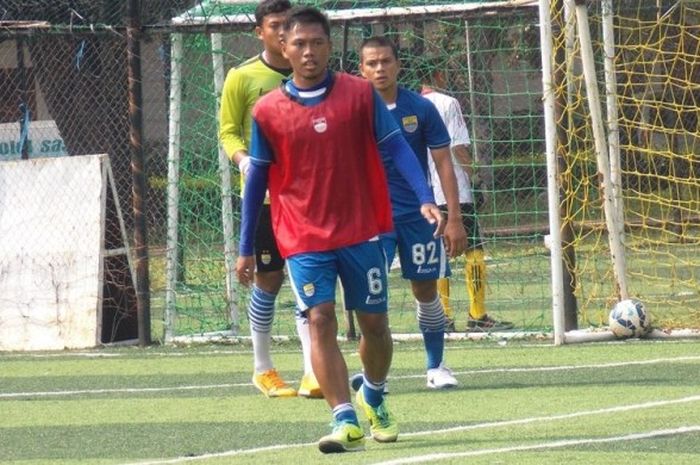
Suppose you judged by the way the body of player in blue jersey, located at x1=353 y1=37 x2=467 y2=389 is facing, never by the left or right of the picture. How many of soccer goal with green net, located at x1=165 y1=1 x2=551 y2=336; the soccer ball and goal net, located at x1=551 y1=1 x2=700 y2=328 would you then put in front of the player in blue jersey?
0

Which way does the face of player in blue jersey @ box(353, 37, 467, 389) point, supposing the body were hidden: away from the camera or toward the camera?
toward the camera

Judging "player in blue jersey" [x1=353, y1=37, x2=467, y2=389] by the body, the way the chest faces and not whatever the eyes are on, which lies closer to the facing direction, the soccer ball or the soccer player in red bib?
the soccer player in red bib

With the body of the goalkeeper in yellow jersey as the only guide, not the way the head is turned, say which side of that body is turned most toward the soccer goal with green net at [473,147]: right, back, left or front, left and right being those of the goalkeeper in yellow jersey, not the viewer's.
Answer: left

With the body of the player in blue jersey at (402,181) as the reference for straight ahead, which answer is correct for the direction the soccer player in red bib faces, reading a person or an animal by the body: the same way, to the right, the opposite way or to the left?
the same way

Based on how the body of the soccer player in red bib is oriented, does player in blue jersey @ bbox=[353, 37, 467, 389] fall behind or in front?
behind

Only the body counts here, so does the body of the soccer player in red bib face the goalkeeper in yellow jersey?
no

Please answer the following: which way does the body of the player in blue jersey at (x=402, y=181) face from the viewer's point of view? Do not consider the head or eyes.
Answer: toward the camera

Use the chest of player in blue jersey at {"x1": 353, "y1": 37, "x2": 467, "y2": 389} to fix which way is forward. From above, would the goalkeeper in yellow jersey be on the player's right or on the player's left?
on the player's right

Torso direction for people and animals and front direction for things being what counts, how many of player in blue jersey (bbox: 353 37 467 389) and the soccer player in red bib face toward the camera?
2

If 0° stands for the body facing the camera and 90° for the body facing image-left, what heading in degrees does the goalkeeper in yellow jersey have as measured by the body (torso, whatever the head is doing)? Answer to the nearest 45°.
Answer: approximately 315°

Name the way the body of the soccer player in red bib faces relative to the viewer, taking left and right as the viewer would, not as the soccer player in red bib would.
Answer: facing the viewer

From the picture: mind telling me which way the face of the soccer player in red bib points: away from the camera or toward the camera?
toward the camera

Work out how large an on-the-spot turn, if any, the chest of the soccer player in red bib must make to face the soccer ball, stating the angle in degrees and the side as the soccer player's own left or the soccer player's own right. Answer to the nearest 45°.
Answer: approximately 135° to the soccer player's own left
